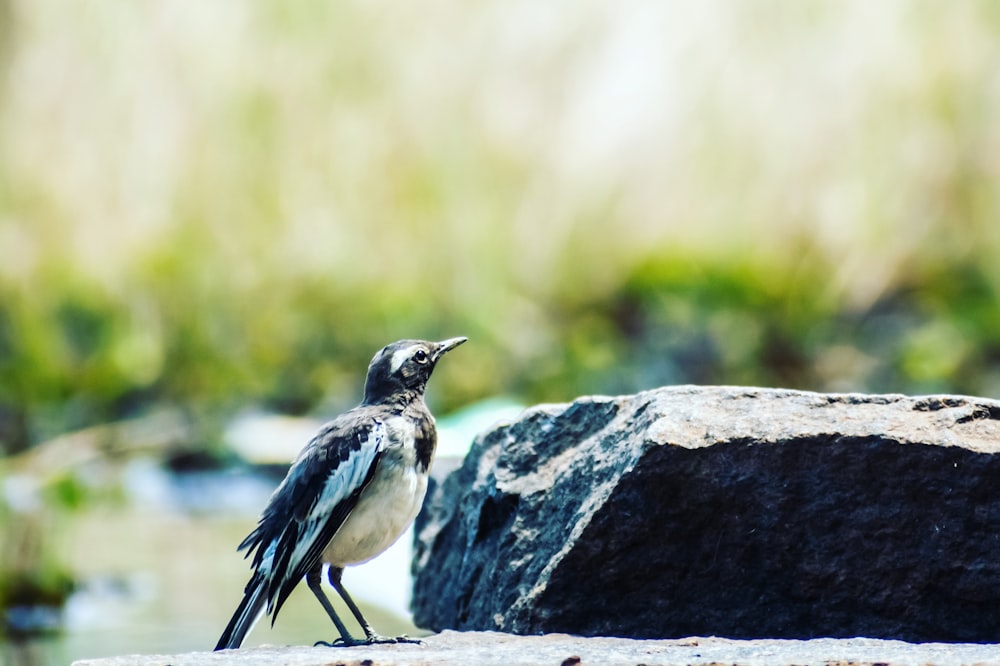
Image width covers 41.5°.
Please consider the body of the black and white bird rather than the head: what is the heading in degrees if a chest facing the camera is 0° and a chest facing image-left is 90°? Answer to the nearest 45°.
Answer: approximately 270°

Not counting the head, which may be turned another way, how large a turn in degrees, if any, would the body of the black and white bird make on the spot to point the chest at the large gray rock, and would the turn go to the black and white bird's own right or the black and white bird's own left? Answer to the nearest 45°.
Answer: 0° — it already faces it
